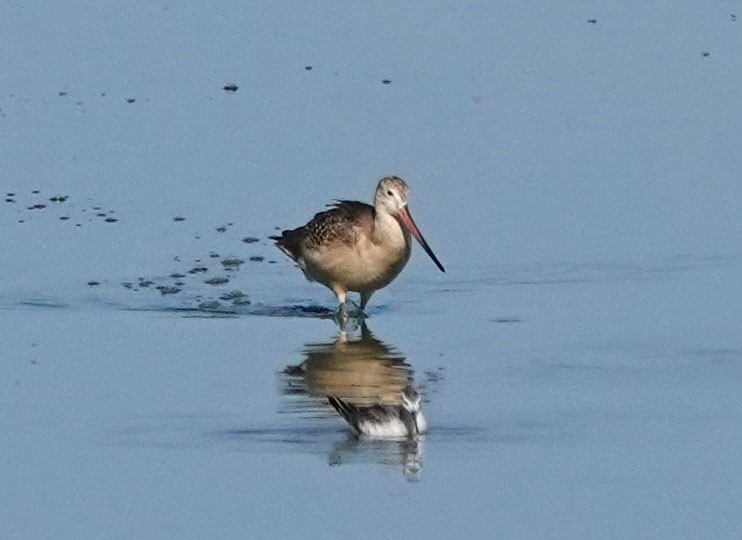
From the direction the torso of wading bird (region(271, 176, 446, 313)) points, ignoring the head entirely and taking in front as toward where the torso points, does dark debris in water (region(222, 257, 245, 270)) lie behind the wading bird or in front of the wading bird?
behind

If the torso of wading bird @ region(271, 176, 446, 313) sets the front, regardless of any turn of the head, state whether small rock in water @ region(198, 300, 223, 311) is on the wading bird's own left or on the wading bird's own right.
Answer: on the wading bird's own right

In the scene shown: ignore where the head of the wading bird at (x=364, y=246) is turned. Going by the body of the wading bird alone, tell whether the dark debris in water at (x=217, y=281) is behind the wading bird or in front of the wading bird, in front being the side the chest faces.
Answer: behind

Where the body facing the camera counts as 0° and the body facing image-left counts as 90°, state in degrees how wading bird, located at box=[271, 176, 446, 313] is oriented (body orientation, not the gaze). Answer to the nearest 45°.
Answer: approximately 315°

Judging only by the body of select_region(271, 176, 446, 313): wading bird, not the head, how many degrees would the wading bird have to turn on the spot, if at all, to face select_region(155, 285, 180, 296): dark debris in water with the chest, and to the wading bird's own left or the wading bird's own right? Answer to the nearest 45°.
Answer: approximately 135° to the wading bird's own right

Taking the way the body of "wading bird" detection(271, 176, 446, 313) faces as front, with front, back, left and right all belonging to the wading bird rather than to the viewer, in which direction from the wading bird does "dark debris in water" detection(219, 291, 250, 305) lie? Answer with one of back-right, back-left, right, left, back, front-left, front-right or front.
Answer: back-right
